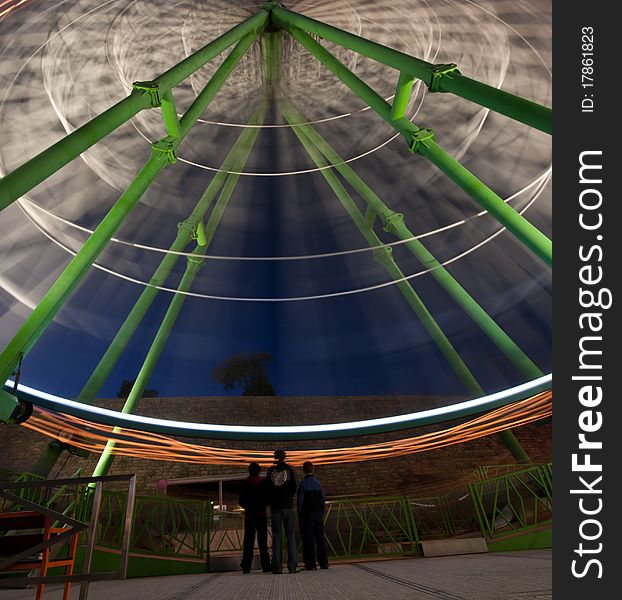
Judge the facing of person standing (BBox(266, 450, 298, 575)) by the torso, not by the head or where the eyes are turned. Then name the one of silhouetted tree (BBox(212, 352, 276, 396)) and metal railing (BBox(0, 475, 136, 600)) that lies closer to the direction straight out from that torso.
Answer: the silhouetted tree

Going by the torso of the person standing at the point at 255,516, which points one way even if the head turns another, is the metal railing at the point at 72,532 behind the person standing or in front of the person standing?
behind

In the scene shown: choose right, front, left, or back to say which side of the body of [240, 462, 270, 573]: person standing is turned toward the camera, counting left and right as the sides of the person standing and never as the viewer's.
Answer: back

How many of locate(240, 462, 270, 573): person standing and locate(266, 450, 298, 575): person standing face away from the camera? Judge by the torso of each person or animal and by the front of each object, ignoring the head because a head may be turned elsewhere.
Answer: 2

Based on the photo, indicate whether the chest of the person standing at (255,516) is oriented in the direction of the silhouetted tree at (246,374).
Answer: yes

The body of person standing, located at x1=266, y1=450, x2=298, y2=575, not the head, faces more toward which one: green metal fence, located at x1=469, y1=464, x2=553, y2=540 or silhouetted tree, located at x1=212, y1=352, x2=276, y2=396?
the silhouetted tree

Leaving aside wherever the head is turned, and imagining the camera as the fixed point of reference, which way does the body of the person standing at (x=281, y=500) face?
away from the camera

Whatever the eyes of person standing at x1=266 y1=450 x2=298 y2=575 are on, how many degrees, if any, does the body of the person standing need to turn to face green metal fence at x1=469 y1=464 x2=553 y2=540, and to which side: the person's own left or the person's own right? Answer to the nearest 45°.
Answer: approximately 45° to the person's own right
